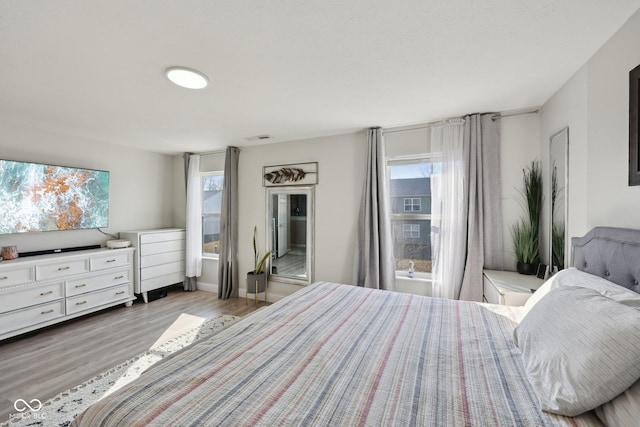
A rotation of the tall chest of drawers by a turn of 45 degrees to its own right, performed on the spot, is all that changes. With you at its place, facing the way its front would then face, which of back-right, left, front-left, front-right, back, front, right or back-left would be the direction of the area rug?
front

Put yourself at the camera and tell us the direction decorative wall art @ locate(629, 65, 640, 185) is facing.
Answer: facing the viewer and to the left of the viewer

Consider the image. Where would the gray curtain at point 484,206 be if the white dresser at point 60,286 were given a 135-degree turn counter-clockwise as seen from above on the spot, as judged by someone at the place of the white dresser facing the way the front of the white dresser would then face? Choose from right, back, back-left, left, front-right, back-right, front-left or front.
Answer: back-right

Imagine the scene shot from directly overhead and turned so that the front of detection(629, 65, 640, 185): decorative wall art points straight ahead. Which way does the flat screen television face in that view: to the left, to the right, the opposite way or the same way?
the opposite way

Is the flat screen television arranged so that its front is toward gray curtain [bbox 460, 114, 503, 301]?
yes

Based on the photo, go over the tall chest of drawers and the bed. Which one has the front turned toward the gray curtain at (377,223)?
the tall chest of drawers

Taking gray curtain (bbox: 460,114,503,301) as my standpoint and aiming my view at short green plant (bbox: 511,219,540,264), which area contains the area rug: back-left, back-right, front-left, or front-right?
back-right

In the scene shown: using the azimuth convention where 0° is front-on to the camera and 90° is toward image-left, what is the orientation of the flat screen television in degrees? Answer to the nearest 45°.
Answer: approximately 315°

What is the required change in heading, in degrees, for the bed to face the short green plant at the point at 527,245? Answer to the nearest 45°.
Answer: approximately 135° to its right

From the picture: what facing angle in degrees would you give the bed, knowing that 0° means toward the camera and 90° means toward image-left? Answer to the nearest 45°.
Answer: approximately 90°

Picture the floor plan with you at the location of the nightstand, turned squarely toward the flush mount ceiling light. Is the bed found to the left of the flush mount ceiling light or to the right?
left

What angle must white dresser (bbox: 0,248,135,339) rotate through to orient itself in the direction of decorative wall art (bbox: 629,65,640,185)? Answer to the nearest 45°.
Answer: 0° — it already faces it

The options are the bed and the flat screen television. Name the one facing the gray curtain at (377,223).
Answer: the flat screen television

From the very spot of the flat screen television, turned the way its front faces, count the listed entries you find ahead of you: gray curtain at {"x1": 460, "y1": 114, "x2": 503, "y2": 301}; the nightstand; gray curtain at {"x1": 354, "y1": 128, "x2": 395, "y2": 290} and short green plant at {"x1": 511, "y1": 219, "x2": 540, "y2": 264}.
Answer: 4
